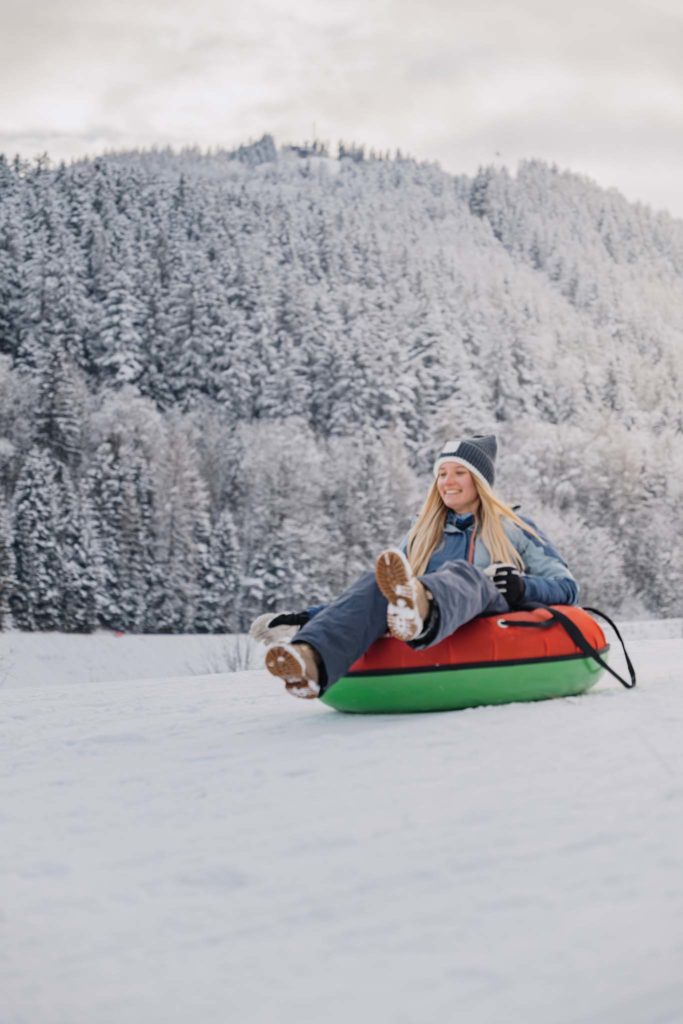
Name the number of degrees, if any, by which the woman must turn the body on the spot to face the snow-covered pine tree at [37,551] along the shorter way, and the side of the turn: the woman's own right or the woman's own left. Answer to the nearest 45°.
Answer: approximately 135° to the woman's own right

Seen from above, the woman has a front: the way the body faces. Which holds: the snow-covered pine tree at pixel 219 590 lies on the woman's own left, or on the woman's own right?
on the woman's own right

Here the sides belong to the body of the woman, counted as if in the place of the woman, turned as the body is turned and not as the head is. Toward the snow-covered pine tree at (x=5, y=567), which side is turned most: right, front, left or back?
right

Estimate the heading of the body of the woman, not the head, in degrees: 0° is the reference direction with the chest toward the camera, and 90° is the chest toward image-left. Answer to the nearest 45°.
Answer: approximately 45°
